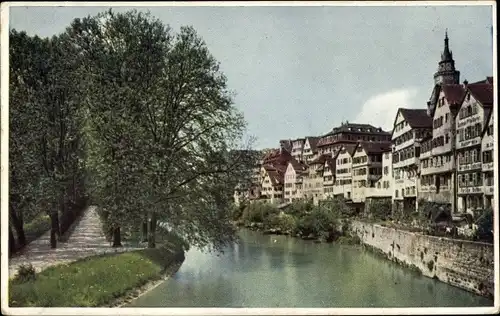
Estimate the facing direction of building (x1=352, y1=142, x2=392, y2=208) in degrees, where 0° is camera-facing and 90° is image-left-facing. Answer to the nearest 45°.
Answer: approximately 45°

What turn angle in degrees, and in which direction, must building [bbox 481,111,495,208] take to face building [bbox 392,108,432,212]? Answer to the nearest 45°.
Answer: approximately 90° to its right
